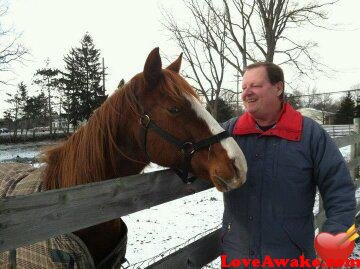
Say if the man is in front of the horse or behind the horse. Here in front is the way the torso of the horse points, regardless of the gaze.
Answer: in front

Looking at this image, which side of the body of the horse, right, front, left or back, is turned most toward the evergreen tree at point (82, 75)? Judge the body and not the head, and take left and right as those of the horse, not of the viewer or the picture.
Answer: left

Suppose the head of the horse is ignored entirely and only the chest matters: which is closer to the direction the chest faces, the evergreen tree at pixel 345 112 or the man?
the man

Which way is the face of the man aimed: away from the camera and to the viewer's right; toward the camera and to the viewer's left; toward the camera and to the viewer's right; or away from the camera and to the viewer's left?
toward the camera and to the viewer's left

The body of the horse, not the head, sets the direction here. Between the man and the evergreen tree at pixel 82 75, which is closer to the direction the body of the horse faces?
the man

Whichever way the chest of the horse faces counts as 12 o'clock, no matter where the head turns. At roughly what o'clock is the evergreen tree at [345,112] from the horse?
The evergreen tree is roughly at 10 o'clock from the horse.

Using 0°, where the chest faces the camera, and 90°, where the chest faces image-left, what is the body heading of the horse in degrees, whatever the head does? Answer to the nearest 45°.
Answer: approximately 270°

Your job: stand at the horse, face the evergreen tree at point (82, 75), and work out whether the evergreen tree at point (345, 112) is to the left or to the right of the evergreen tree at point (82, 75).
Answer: right
